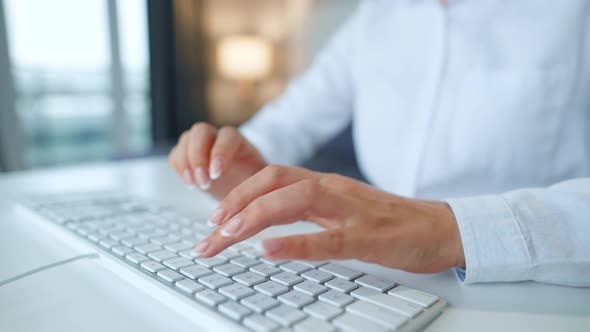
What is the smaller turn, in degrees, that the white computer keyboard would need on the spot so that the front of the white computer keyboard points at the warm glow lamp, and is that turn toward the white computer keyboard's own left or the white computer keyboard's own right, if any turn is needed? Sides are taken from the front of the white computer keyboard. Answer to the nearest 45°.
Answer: approximately 45° to the white computer keyboard's own left

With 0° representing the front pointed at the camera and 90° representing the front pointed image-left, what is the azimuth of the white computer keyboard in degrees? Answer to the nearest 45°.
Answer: approximately 225°

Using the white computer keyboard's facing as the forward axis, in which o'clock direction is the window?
The window is roughly at 10 o'clock from the white computer keyboard.
